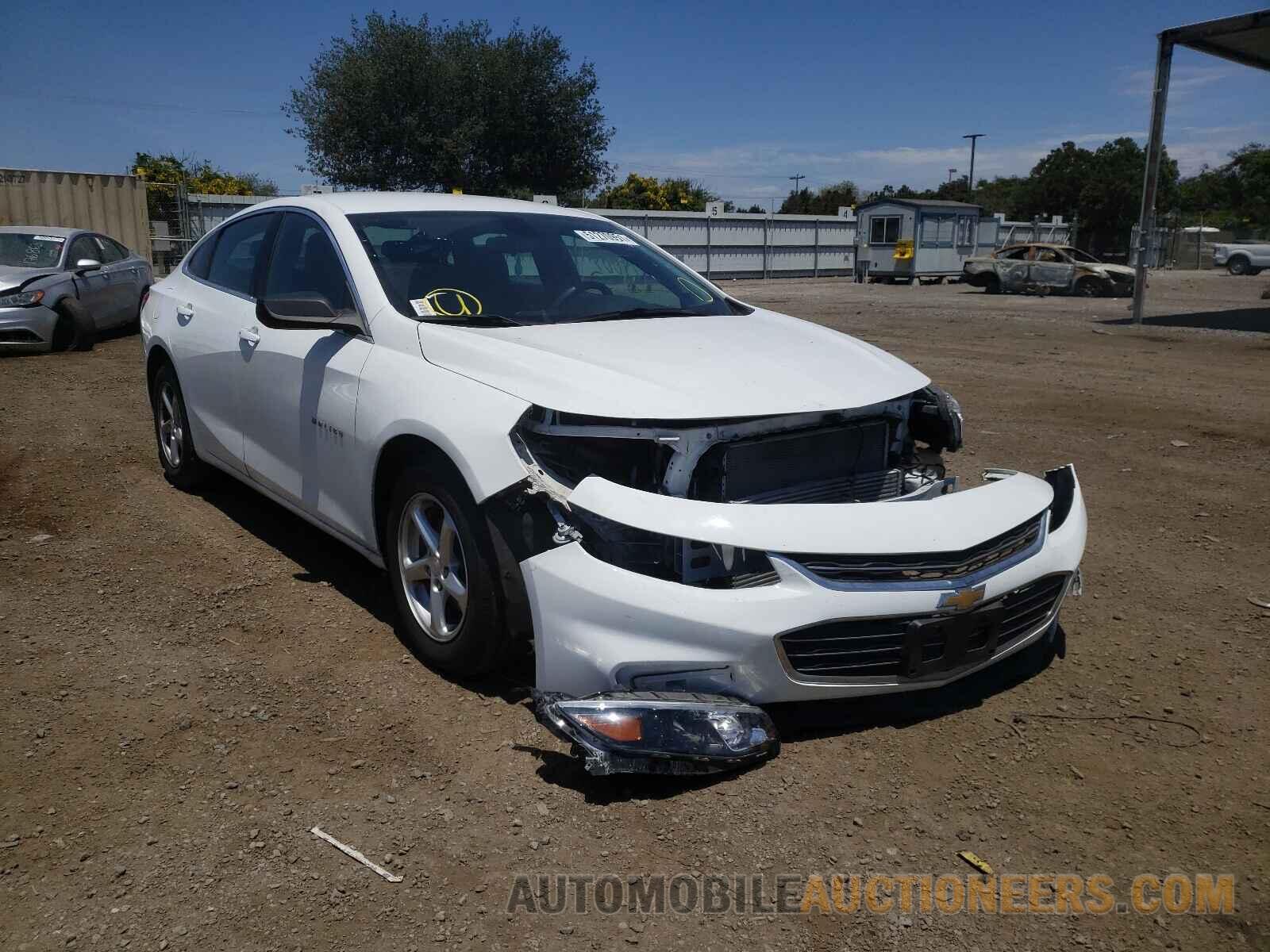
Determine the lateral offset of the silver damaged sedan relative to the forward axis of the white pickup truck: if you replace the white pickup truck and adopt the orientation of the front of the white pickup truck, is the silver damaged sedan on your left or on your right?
on your left

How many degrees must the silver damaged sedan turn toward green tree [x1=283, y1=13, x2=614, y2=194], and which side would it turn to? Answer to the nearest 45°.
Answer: approximately 180°

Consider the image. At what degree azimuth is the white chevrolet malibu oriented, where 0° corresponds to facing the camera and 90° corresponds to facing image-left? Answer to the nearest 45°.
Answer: approximately 315°

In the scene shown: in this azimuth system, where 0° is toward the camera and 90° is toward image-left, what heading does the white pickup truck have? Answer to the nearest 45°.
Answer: approximately 90°

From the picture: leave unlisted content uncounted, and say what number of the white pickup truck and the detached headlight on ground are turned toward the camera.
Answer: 1

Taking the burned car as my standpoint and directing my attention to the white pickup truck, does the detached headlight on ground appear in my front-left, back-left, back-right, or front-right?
back-right

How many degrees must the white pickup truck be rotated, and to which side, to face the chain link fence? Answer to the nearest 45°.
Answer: approximately 45° to its left

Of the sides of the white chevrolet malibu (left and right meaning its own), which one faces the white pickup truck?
left

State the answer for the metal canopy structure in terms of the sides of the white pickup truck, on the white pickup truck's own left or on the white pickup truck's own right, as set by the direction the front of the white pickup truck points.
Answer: on the white pickup truck's own left

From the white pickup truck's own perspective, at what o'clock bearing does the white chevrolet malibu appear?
The white chevrolet malibu is roughly at 9 o'clock from the white pickup truck.

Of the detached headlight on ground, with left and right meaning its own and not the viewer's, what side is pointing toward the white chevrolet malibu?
back

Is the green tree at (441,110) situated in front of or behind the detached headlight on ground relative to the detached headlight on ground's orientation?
behind
